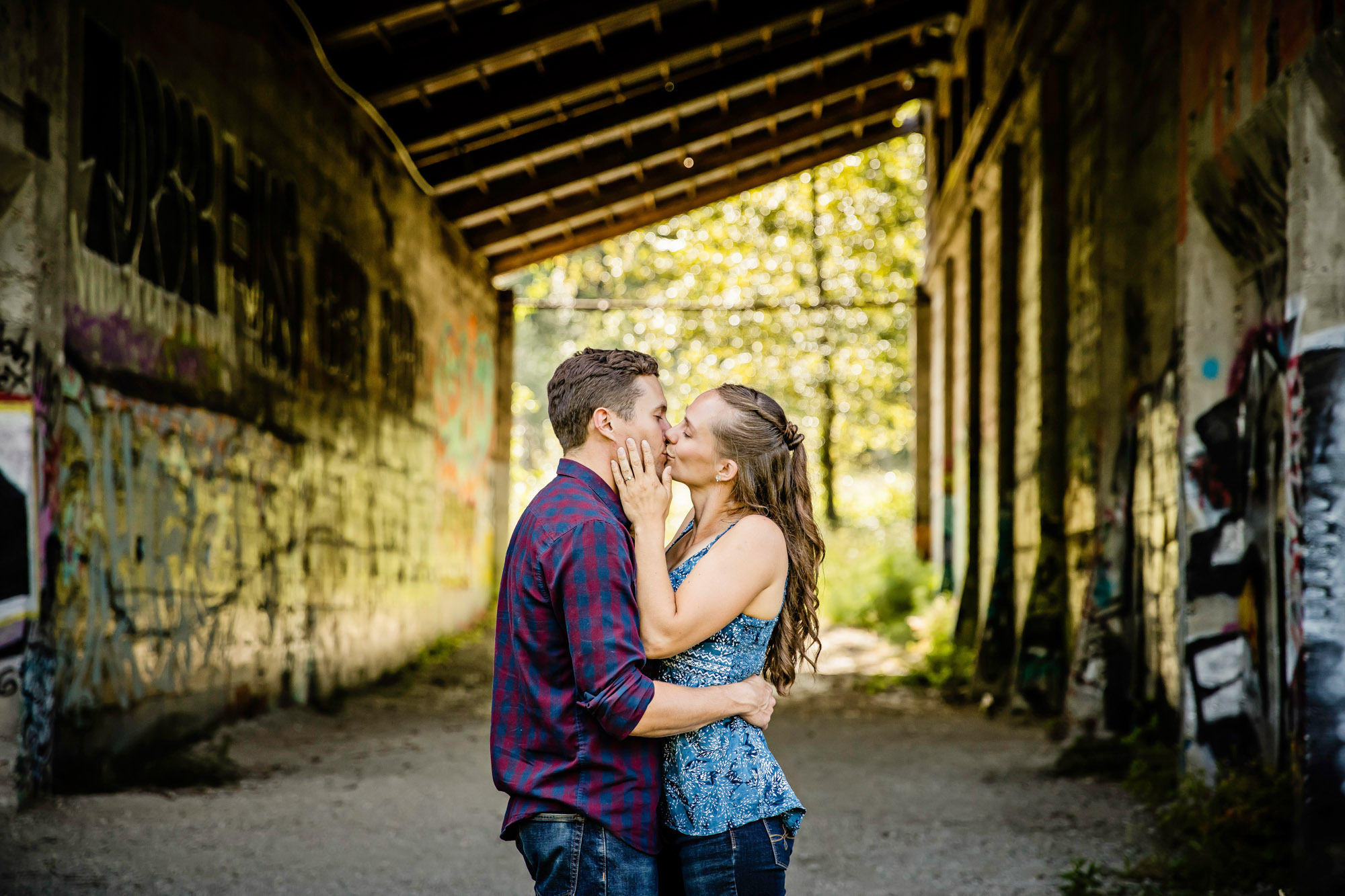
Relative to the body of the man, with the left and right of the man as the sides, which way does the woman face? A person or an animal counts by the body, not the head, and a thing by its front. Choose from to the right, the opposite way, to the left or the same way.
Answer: the opposite way

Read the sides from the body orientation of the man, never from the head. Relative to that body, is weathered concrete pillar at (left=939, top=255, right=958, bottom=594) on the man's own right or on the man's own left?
on the man's own left

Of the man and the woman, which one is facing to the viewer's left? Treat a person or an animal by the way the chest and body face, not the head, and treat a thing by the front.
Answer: the woman

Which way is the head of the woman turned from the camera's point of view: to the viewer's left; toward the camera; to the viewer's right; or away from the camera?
to the viewer's left

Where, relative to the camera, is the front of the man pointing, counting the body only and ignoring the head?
to the viewer's right

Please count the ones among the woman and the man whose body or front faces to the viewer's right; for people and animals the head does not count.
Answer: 1

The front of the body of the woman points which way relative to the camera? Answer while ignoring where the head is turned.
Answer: to the viewer's left

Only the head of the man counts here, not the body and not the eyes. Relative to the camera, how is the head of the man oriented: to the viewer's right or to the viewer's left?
to the viewer's right
